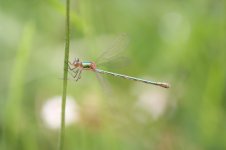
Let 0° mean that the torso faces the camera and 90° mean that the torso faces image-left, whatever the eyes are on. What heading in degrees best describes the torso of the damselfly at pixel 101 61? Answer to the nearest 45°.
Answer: approximately 90°
